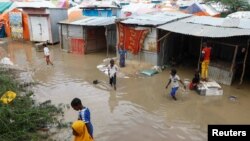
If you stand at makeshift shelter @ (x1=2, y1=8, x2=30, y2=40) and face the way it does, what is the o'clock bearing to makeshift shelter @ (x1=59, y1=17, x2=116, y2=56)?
makeshift shelter @ (x1=59, y1=17, x2=116, y2=56) is roughly at 11 o'clock from makeshift shelter @ (x1=2, y1=8, x2=30, y2=40).

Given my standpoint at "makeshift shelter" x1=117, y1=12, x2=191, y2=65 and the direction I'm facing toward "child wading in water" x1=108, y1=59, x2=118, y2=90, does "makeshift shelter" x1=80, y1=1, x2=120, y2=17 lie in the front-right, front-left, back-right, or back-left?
back-right

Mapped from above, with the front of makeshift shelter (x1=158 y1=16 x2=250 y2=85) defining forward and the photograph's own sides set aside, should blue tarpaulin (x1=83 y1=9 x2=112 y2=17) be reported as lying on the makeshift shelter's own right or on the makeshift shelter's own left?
on the makeshift shelter's own right

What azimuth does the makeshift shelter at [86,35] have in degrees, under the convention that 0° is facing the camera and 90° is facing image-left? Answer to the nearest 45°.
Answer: approximately 0°

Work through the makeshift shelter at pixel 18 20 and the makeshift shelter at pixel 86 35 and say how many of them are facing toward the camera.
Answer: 2

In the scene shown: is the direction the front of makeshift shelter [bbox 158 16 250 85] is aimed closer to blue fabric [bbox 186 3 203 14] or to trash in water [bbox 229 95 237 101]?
the trash in water

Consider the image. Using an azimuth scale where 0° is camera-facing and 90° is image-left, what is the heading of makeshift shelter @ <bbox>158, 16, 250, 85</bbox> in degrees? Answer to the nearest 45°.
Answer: approximately 45°

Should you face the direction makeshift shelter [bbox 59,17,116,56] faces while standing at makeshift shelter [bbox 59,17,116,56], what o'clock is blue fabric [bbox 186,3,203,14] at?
The blue fabric is roughly at 8 o'clock from the makeshift shelter.

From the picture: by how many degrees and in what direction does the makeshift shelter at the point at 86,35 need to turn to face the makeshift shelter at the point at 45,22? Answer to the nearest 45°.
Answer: approximately 135° to its right

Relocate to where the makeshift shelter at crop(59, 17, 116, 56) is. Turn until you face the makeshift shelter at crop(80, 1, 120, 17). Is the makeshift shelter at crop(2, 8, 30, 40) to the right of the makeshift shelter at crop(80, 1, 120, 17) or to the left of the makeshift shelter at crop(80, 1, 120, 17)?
left

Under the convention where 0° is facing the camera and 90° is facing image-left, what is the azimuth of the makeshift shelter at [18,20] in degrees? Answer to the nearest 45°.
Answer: approximately 0°

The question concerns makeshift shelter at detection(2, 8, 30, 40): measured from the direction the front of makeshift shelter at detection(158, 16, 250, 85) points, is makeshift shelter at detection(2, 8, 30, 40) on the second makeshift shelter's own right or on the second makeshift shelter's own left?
on the second makeshift shelter's own right

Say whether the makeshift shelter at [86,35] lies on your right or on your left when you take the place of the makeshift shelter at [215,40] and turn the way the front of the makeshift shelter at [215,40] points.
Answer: on your right
